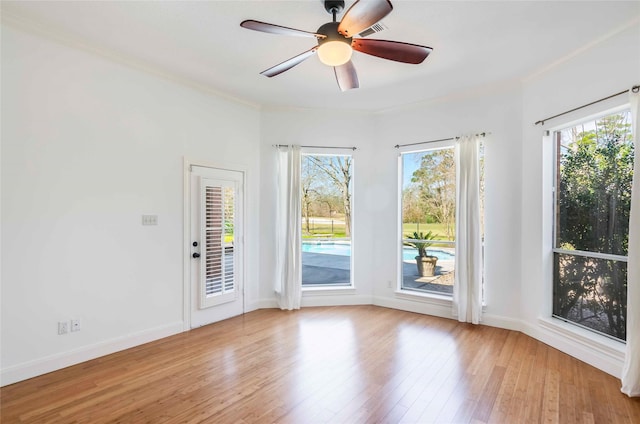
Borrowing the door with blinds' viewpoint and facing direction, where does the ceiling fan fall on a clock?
The ceiling fan is roughly at 1 o'clock from the door with blinds.

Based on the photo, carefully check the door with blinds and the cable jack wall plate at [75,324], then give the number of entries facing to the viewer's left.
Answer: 0

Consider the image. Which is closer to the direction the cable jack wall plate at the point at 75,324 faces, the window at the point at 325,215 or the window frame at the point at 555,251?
the window frame

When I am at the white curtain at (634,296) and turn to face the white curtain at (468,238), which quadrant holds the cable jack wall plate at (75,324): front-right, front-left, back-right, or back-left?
front-left

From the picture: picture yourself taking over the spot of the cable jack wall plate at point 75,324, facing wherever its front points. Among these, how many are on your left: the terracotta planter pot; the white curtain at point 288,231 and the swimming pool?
3

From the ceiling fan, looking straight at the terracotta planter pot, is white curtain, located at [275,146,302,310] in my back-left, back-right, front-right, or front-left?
front-left

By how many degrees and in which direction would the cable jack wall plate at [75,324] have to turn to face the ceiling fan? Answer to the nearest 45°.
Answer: approximately 45° to its left

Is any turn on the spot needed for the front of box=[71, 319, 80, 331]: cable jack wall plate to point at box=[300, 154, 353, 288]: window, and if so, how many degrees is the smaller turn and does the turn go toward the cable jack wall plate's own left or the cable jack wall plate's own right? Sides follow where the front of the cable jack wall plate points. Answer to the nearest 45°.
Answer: approximately 90° to the cable jack wall plate's own left

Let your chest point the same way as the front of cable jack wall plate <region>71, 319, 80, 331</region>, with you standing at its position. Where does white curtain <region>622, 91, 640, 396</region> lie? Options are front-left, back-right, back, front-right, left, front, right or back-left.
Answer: front-left

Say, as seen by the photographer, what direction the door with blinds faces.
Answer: facing the viewer and to the right of the viewer

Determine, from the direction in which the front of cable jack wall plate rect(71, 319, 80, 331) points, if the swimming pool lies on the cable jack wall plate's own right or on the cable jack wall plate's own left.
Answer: on the cable jack wall plate's own left

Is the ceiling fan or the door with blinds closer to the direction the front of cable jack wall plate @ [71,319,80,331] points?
the ceiling fan
